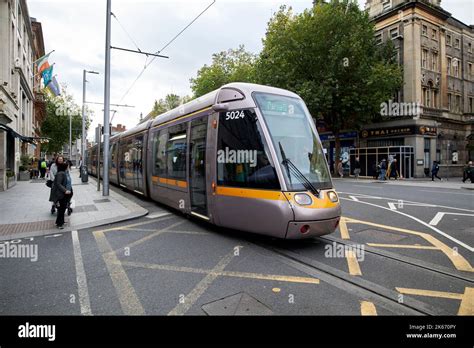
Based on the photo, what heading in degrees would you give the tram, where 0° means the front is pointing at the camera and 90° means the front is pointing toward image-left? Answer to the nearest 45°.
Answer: approximately 315°

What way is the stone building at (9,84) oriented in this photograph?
to the viewer's right

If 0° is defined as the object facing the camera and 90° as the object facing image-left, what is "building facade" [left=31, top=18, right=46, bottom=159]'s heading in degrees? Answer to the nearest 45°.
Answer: approximately 270°

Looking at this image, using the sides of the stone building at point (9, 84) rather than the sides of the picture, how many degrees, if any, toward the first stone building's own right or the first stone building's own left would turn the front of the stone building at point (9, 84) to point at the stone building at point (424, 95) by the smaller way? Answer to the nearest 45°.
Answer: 0° — it already faces it

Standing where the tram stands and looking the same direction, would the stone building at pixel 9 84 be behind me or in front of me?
behind

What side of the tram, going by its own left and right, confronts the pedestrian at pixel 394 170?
left

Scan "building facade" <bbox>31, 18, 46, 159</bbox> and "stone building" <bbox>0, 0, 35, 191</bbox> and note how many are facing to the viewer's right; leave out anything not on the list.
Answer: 2
